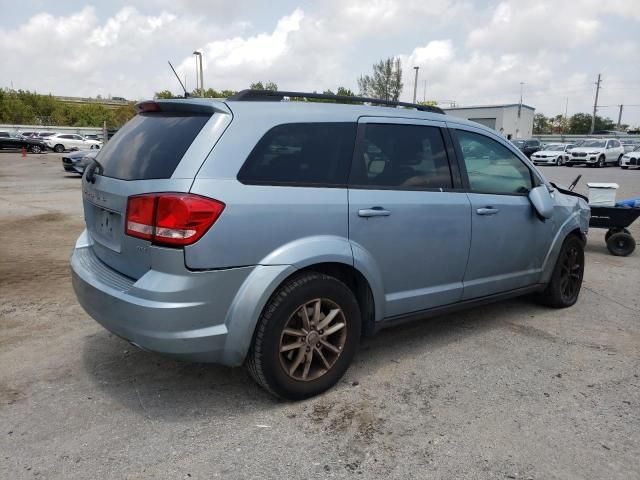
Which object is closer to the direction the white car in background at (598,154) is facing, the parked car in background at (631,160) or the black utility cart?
the black utility cart

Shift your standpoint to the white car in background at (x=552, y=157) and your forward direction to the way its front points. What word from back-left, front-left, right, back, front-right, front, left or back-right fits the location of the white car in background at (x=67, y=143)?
front-right

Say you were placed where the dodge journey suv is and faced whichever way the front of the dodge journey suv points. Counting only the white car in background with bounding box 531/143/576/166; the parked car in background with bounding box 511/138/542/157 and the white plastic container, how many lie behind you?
0

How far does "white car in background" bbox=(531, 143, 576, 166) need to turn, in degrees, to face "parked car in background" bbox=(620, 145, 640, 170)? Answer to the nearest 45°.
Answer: approximately 90° to its left

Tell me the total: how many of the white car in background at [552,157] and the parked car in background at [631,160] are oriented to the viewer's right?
0

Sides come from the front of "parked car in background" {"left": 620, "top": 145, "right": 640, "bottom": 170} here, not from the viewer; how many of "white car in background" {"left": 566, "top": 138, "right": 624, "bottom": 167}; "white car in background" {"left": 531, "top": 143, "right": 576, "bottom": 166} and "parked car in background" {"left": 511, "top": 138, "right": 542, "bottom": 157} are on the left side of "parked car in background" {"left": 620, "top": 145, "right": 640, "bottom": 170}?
0

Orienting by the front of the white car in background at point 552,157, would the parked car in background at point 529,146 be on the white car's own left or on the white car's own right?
on the white car's own right

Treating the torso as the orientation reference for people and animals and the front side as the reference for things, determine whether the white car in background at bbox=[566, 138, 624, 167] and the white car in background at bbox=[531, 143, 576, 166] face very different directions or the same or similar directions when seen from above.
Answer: same or similar directions

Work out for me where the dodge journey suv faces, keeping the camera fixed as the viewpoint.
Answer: facing away from the viewer and to the right of the viewer

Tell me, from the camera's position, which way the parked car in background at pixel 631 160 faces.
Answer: facing the viewer and to the left of the viewer

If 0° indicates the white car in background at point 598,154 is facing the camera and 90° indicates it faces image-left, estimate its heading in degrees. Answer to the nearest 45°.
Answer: approximately 45°

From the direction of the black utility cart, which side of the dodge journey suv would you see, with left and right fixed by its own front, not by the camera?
front

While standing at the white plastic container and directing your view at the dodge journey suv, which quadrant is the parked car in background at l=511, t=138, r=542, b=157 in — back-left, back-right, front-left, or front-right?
back-right

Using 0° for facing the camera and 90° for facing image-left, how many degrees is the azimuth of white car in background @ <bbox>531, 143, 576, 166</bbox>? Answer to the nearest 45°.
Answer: approximately 45°
